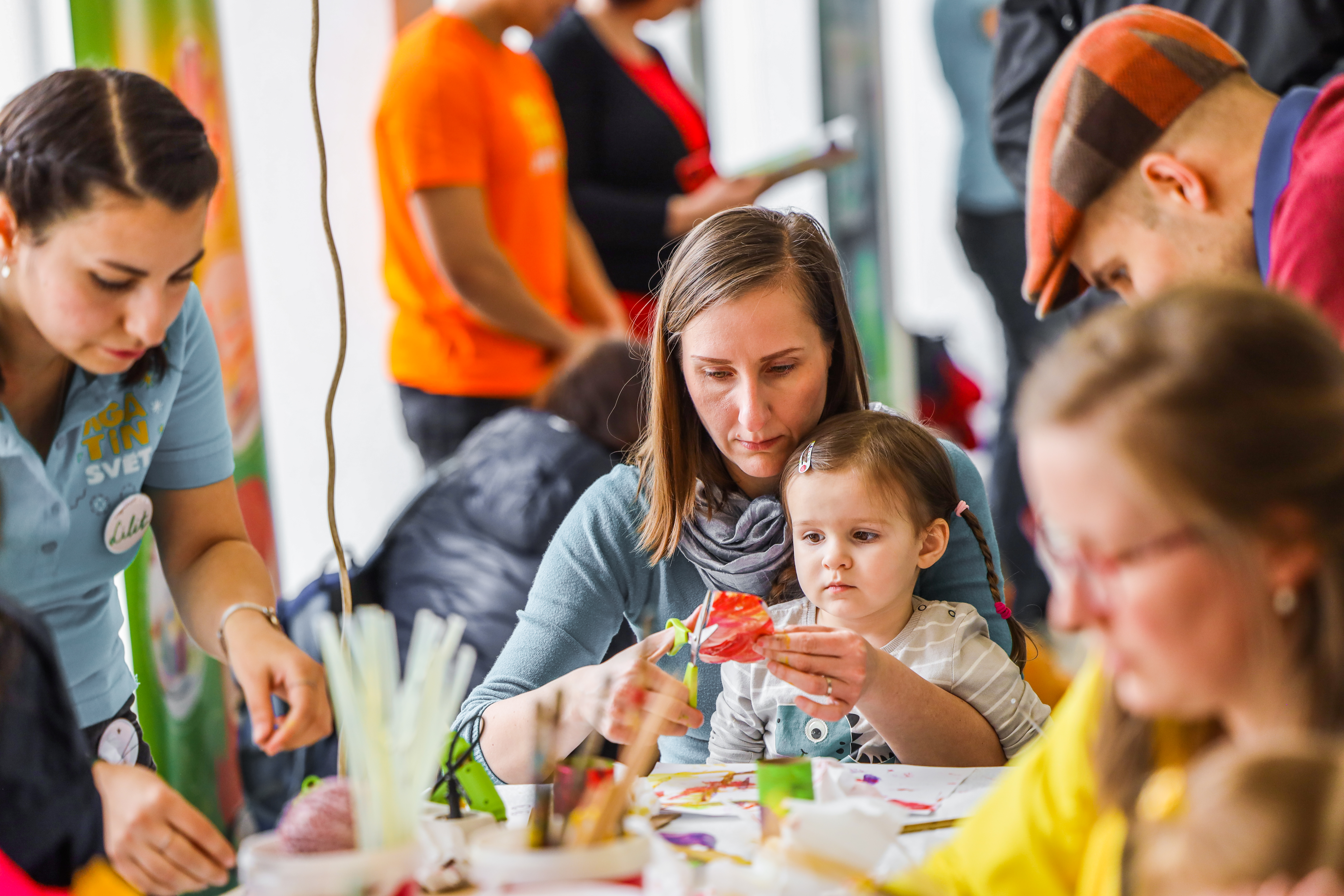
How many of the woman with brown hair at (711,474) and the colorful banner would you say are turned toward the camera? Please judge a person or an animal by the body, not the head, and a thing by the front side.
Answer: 2

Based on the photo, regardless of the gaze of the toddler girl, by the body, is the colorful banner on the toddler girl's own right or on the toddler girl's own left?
on the toddler girl's own right

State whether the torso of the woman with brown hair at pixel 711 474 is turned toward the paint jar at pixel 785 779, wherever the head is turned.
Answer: yes

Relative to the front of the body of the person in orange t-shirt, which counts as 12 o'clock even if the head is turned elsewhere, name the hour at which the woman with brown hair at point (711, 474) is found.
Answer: The woman with brown hair is roughly at 1 o'clock from the person in orange t-shirt.

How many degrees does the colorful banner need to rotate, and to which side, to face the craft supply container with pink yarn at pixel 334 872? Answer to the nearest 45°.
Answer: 0° — it already faces it

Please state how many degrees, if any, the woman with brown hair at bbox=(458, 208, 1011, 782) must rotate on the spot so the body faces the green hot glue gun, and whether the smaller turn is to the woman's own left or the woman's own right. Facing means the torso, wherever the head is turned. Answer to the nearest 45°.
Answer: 0° — they already face it

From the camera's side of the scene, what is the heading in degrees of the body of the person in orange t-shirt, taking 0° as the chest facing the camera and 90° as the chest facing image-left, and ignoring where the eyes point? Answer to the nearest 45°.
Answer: approximately 315°

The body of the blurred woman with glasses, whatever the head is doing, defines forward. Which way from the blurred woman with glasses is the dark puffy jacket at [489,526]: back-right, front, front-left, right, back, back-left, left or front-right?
right
